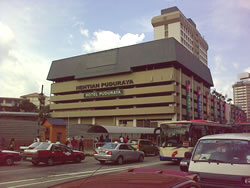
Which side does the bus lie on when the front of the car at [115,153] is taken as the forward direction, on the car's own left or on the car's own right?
on the car's own right

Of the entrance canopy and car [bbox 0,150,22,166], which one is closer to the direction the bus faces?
the car

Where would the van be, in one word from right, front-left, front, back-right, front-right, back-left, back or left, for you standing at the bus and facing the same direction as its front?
front-left

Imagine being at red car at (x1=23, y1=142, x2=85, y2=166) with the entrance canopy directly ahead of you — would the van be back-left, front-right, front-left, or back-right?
back-right
